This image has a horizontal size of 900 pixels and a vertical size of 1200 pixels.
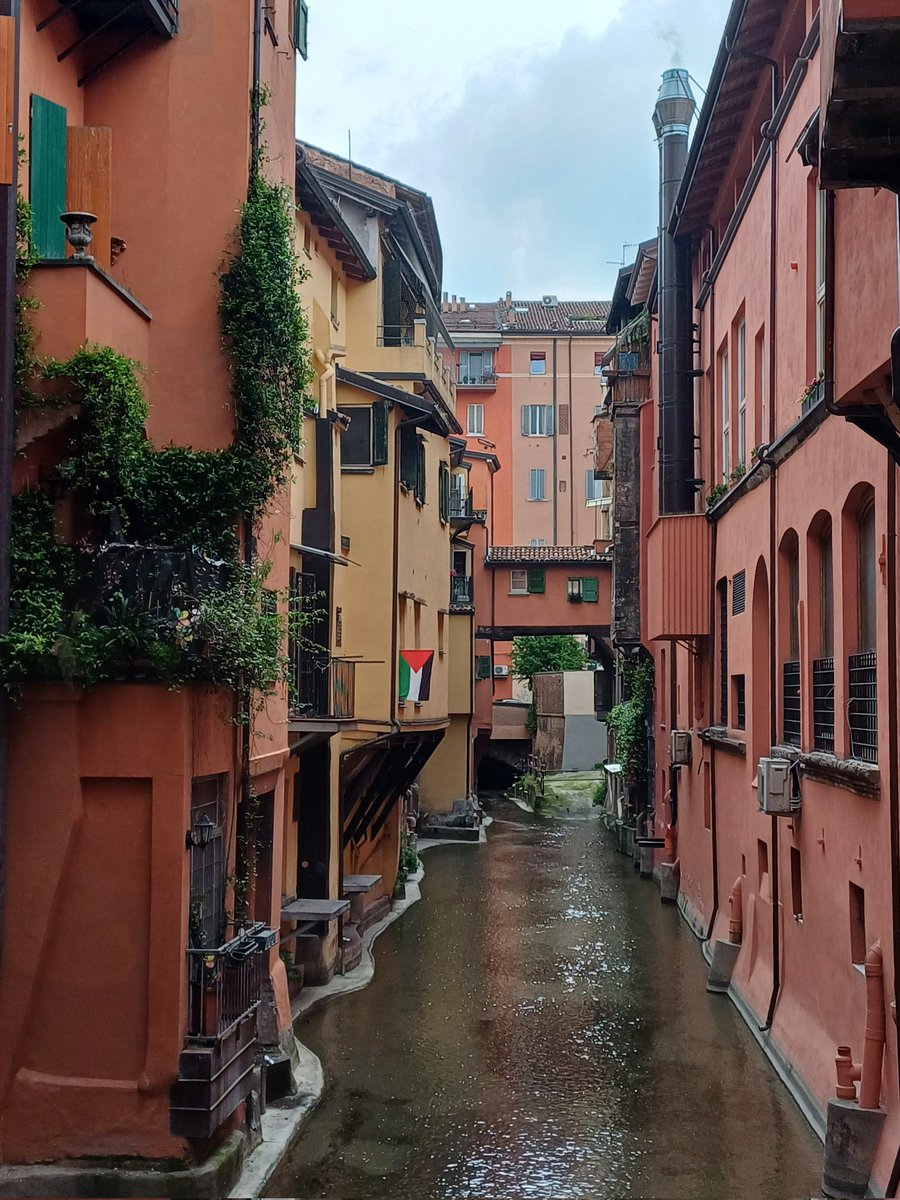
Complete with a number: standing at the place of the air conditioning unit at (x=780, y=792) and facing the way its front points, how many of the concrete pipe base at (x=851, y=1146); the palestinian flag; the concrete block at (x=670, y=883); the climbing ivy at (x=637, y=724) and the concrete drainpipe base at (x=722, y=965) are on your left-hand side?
1

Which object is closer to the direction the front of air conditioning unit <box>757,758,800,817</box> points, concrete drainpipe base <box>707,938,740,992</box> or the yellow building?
the yellow building

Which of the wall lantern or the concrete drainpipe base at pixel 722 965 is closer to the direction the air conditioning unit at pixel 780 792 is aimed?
the wall lantern

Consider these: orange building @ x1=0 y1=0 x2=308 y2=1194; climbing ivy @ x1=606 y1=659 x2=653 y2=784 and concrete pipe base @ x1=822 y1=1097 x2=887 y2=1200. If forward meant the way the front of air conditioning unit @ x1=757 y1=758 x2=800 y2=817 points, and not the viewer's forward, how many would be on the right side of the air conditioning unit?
1

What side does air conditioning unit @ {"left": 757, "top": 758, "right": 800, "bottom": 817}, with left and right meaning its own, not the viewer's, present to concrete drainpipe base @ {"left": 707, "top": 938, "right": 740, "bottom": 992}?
right

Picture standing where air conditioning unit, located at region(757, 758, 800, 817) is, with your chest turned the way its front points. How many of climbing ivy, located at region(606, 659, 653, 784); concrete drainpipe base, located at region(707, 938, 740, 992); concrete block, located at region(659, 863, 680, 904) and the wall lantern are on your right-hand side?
3

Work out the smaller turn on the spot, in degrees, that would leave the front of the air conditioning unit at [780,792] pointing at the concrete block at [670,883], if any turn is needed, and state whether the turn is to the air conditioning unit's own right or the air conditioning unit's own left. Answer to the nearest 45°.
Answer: approximately 90° to the air conditioning unit's own right

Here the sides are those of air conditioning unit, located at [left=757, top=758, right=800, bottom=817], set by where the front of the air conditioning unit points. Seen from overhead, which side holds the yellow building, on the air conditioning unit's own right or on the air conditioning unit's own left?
on the air conditioning unit's own right

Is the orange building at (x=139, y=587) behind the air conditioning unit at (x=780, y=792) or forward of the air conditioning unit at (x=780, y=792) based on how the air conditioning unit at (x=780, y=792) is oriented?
forward

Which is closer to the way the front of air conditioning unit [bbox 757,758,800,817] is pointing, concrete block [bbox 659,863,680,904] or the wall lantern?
the wall lantern

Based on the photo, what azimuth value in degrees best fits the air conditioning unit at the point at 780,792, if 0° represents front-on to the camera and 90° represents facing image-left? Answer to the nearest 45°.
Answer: approximately 90°

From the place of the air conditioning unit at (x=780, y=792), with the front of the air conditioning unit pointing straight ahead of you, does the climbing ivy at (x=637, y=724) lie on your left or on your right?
on your right

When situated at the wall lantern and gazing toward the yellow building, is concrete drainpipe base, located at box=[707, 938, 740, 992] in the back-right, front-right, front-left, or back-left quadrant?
front-right

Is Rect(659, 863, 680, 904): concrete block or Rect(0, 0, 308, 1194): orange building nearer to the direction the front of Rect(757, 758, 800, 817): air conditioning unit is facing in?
the orange building

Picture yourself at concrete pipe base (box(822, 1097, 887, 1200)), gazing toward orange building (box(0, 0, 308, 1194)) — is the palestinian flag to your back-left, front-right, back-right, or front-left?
front-right

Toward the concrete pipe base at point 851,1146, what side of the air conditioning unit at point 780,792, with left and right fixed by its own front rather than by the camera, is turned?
left

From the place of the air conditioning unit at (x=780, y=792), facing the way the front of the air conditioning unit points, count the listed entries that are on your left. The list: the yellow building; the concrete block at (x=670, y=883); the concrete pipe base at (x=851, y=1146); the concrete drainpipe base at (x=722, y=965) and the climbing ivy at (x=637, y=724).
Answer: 1

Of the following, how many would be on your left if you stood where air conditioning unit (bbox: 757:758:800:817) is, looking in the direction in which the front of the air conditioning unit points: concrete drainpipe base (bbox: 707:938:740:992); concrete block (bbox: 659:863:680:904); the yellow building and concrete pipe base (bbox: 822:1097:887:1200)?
1

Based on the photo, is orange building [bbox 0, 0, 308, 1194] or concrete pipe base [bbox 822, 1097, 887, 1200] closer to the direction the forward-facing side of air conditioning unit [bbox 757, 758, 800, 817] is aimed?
the orange building

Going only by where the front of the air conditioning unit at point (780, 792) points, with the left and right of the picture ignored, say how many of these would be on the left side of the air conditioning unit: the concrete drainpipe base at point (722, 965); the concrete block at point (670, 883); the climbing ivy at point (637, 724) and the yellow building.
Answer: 0
